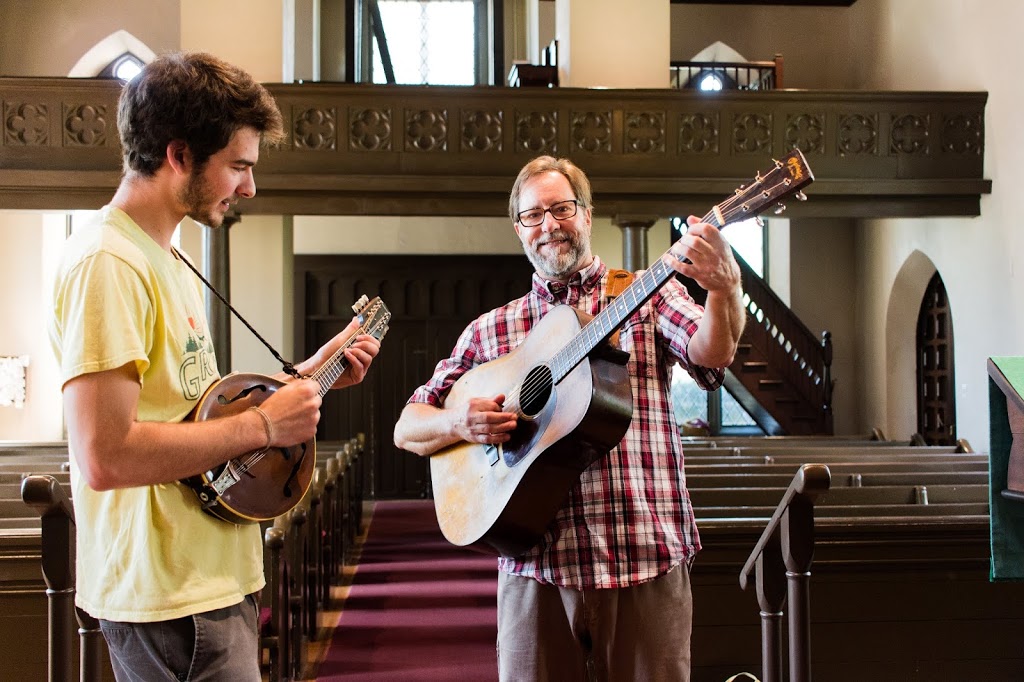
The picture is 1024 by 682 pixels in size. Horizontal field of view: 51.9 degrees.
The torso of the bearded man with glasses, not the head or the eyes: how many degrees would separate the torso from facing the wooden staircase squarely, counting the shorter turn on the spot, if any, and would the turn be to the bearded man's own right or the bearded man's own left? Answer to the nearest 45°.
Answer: approximately 180°

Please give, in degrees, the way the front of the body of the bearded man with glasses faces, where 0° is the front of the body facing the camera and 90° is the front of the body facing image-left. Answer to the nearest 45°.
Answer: approximately 0°

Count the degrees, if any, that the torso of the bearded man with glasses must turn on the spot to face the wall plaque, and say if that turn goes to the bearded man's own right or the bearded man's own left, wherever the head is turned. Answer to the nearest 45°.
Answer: approximately 135° to the bearded man's own right

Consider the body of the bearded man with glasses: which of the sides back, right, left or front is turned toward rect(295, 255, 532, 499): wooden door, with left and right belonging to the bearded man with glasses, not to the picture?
back

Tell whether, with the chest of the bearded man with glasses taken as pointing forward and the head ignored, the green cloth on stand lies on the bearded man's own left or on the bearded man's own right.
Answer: on the bearded man's own left

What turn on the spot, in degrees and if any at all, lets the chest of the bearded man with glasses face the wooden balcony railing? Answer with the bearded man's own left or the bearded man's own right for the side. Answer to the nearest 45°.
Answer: approximately 180°
